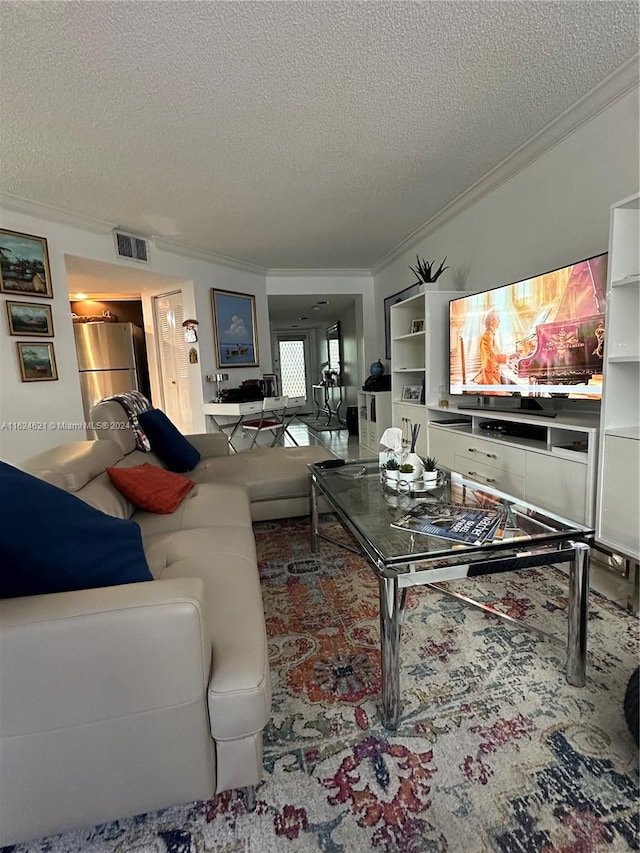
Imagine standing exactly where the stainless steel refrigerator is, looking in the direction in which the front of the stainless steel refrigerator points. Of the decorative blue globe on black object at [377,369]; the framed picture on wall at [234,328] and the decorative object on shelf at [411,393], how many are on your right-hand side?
0

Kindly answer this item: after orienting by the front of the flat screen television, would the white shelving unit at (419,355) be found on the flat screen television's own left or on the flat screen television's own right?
on the flat screen television's own right

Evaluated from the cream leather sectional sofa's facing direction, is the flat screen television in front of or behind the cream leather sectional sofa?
in front

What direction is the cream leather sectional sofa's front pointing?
to the viewer's right

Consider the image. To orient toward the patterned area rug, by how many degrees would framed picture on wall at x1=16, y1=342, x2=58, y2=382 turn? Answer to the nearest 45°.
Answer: approximately 45° to its right

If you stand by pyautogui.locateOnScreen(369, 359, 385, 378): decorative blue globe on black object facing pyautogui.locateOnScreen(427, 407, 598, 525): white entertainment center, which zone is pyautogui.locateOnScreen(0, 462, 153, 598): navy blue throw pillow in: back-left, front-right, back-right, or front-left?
front-right

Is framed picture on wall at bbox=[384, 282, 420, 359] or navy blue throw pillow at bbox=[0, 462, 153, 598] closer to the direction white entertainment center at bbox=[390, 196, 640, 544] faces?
the navy blue throw pillow

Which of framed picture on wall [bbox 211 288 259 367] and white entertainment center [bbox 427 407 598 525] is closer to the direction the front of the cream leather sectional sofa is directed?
the white entertainment center

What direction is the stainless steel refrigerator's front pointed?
toward the camera

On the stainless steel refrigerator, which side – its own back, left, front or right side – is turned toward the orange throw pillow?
front

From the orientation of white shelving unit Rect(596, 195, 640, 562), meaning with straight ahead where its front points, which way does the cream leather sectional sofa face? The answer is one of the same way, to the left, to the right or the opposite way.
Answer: the opposite way

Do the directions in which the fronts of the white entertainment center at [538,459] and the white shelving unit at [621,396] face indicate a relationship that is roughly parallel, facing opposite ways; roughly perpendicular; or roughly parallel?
roughly parallel

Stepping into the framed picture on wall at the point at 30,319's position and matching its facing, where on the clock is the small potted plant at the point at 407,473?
The small potted plant is roughly at 11 o'clock from the framed picture on wall.

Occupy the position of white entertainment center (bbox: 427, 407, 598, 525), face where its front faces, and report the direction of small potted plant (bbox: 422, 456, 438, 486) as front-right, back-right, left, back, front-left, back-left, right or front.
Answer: front

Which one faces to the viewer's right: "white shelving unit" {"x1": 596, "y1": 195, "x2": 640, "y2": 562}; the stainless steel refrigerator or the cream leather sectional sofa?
the cream leather sectional sofa

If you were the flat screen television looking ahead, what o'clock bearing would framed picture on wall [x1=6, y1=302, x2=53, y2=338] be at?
The framed picture on wall is roughly at 1 o'clock from the flat screen television.

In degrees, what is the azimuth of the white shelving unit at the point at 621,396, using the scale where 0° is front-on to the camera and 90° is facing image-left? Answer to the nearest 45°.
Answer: approximately 45°
